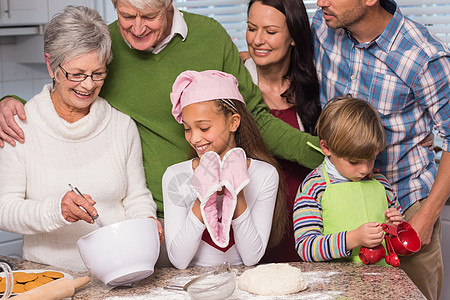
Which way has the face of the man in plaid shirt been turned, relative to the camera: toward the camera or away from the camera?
toward the camera

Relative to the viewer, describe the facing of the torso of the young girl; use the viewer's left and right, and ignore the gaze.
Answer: facing the viewer

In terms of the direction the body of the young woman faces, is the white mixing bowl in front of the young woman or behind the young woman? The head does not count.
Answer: in front

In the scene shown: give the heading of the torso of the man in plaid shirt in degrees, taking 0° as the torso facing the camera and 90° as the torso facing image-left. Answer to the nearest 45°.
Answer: approximately 45°

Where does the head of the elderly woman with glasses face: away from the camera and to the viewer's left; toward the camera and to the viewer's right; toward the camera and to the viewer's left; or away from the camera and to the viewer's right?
toward the camera and to the viewer's right

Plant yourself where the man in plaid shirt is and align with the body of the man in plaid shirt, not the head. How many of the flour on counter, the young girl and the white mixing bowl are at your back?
0

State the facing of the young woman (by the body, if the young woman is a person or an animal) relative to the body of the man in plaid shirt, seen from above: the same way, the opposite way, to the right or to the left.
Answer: the same way

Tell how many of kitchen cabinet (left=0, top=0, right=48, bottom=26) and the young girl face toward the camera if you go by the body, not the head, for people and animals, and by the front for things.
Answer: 2

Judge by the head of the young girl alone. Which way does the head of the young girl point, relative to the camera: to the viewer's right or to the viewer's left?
to the viewer's left

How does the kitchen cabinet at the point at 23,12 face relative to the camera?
toward the camera

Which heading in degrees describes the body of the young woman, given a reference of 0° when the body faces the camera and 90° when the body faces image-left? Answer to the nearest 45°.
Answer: approximately 45°

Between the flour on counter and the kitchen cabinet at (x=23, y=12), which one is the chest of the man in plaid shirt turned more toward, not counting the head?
the flour on counter

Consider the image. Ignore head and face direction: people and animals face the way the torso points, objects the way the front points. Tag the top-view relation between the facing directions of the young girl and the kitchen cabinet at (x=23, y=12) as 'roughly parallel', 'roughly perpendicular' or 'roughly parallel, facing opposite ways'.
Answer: roughly parallel

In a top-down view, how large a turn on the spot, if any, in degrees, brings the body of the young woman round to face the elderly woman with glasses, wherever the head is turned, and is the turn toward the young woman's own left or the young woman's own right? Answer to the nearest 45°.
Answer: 0° — they already face them
